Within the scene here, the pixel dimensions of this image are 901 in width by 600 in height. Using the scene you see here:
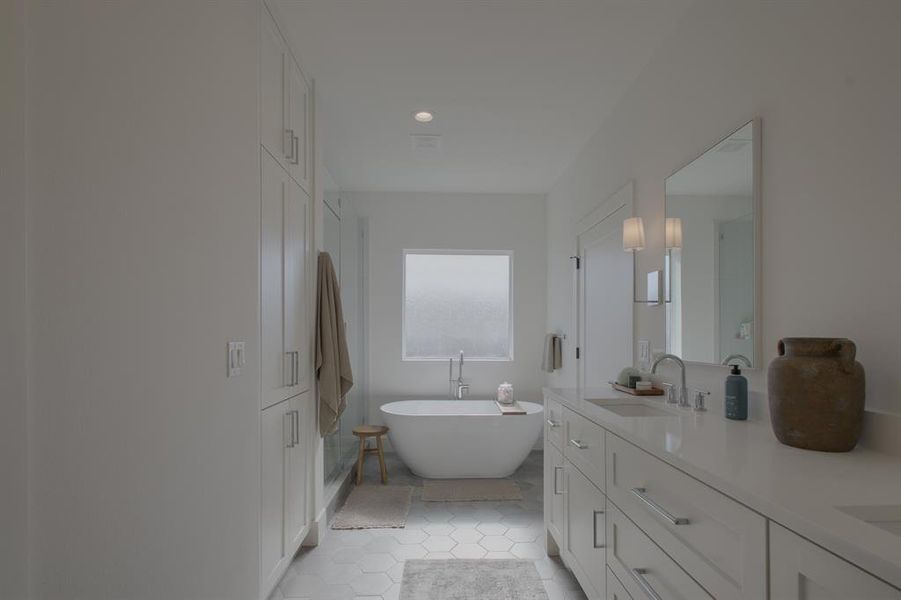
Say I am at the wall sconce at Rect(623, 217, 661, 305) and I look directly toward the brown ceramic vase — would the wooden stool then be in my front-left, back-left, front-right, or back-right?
back-right

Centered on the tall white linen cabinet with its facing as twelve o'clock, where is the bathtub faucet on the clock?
The bathtub faucet is roughly at 10 o'clock from the tall white linen cabinet.

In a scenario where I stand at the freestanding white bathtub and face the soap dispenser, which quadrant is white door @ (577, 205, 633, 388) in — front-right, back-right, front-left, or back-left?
front-left

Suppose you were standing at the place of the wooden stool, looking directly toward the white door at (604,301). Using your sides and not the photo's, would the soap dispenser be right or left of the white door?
right

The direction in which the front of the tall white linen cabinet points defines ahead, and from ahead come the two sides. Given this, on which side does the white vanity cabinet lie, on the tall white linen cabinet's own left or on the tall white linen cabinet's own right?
on the tall white linen cabinet's own right

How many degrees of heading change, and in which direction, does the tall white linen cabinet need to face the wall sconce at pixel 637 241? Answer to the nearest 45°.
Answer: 0° — it already faces it

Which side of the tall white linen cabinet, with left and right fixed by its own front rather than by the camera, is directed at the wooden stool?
left

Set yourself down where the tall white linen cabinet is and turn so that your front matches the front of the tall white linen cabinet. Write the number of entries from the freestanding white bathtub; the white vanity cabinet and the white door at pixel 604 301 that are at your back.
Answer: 0

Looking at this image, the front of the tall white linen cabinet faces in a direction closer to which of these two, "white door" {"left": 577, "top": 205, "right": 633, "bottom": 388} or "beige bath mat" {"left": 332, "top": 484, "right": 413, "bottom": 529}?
the white door

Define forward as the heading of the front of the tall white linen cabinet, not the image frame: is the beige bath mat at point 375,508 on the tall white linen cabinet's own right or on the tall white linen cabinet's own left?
on the tall white linen cabinet's own left

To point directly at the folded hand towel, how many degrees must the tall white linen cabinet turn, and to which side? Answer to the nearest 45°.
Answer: approximately 45° to its left

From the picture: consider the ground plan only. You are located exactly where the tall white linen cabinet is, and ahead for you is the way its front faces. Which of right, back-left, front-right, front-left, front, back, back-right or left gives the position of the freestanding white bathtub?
front-left

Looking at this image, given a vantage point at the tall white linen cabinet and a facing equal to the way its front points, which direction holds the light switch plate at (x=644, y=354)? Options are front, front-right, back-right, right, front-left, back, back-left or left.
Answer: front

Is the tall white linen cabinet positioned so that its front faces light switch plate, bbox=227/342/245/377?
no

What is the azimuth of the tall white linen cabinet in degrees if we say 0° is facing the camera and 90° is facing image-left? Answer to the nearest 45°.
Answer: approximately 270°

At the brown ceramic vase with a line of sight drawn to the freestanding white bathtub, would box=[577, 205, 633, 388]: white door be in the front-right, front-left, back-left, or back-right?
front-right
